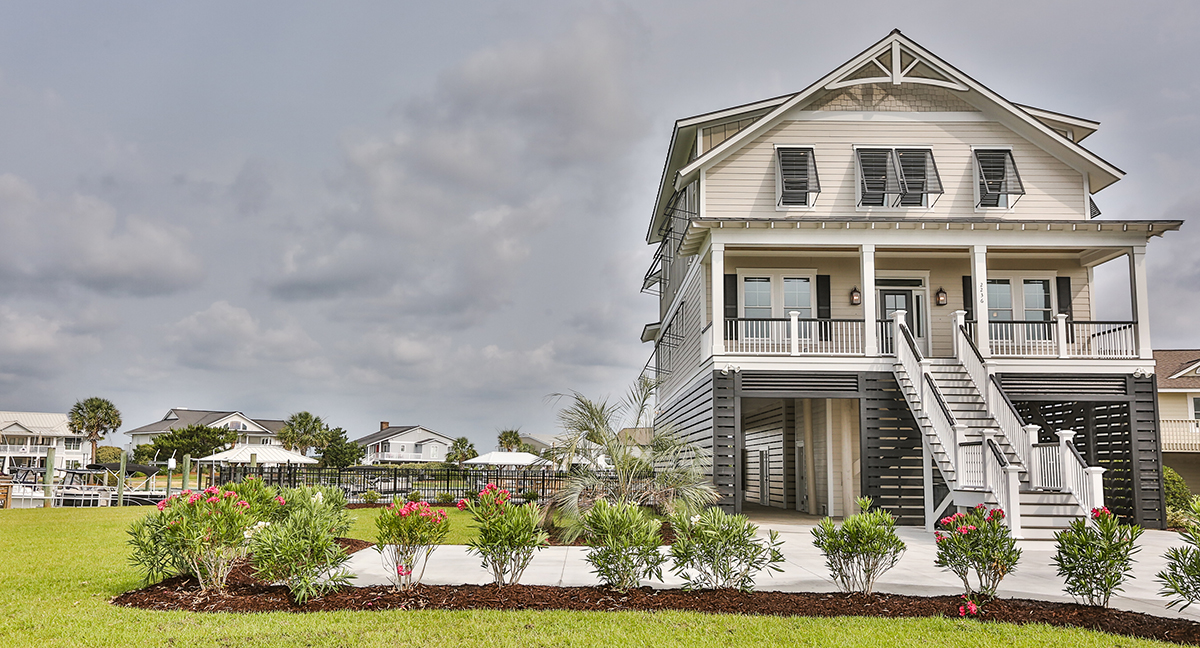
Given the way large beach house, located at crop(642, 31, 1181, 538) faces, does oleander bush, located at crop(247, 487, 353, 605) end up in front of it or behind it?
in front

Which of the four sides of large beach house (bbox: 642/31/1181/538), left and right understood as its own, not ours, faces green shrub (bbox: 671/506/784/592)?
front

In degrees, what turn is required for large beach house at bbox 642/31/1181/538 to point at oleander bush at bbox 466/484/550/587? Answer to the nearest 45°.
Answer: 0° — it already faces it

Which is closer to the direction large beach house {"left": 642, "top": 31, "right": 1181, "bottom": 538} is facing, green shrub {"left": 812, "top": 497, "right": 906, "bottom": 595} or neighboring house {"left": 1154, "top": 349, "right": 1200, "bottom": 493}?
the green shrub

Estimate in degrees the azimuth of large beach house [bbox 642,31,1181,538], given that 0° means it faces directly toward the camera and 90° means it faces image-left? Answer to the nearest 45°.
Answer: approximately 0°

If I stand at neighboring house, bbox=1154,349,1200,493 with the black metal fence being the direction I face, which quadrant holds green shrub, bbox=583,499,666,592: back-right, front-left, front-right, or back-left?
front-left

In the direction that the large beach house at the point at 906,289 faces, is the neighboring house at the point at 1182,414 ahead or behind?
behind

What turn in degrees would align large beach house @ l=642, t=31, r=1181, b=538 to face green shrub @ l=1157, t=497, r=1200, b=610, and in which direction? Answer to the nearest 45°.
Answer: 0° — it already faces it

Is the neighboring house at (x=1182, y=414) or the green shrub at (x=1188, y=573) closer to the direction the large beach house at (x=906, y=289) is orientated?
the green shrub

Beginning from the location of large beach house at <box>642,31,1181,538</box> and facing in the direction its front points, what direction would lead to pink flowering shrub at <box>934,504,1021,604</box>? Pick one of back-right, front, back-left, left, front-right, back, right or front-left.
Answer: front

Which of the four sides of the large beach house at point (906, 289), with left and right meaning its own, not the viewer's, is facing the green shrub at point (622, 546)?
front

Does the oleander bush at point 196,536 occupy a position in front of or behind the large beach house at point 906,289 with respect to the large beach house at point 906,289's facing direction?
in front
